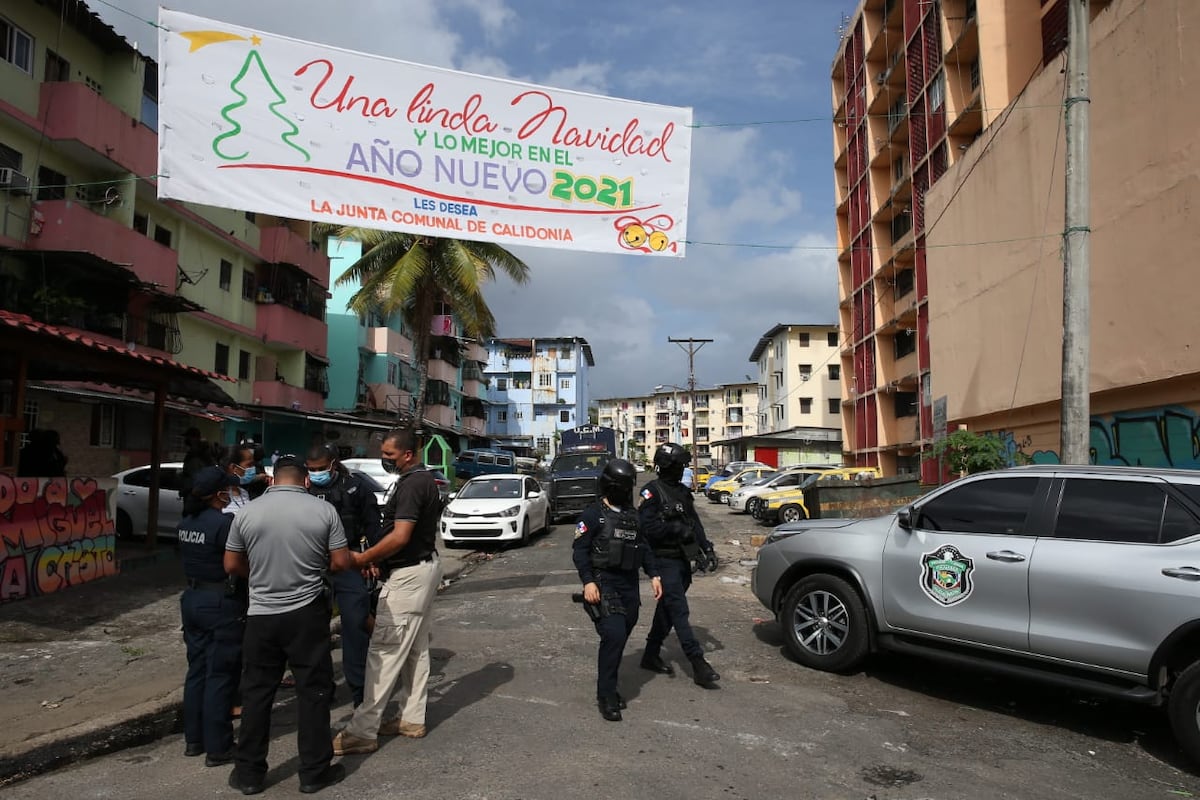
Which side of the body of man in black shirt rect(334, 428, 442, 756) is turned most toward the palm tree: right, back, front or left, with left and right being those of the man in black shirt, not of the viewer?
right

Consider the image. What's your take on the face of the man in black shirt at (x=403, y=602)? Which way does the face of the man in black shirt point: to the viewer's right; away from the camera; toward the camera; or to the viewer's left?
to the viewer's left

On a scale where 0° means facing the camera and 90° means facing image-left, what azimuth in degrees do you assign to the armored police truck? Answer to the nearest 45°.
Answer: approximately 0°

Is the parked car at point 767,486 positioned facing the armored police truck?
yes

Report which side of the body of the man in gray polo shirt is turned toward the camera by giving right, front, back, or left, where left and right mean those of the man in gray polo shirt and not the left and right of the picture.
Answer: back

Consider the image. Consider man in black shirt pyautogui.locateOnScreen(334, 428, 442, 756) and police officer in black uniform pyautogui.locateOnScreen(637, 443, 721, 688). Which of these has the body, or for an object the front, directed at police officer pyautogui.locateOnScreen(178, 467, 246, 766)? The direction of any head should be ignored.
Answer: the man in black shirt

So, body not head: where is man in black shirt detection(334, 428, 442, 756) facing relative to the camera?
to the viewer's left

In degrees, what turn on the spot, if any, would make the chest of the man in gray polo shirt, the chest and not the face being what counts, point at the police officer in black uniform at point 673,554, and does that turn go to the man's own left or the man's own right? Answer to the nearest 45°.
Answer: approximately 90° to the man's own right

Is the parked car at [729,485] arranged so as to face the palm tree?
yes

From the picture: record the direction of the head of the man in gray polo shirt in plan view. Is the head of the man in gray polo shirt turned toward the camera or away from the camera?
away from the camera

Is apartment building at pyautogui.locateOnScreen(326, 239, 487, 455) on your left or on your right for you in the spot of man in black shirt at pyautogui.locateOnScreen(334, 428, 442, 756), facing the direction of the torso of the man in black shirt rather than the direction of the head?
on your right

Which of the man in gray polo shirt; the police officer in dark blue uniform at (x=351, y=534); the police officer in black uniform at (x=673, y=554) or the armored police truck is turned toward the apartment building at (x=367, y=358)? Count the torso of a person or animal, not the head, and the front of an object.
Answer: the man in gray polo shirt

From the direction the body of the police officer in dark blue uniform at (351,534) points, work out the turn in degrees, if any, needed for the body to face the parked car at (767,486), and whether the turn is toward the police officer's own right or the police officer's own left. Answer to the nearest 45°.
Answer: approximately 180°

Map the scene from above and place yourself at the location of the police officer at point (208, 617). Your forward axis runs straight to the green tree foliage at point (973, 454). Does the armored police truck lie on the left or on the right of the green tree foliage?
left
